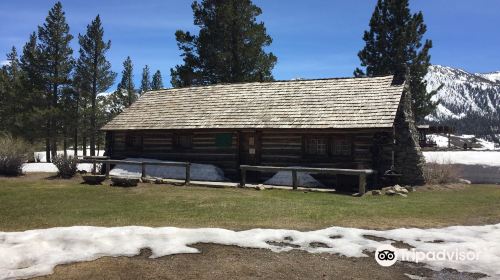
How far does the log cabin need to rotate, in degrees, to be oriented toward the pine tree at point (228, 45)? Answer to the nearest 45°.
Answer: approximately 135° to its right

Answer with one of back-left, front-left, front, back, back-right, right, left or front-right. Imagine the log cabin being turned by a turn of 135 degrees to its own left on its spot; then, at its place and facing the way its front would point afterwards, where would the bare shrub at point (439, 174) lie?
front

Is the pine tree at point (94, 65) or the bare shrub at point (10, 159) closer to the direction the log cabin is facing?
the bare shrub

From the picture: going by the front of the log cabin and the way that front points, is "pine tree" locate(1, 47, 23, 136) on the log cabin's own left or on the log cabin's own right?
on the log cabin's own right

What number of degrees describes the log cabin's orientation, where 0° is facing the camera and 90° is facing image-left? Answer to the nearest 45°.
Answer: approximately 45°

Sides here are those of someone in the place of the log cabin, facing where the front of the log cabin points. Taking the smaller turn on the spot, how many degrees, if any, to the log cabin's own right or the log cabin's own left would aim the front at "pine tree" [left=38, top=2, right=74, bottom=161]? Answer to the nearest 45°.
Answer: approximately 90° to the log cabin's own right

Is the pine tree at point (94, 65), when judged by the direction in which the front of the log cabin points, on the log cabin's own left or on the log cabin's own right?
on the log cabin's own right

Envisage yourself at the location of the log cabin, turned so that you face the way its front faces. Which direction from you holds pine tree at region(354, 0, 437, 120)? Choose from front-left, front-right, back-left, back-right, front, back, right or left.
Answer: back

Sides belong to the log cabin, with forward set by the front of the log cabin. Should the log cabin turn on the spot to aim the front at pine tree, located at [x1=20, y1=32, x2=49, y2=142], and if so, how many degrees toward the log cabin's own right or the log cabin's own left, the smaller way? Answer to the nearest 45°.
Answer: approximately 90° to the log cabin's own right

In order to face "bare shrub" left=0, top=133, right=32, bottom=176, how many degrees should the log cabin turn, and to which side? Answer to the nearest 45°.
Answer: approximately 45° to its right

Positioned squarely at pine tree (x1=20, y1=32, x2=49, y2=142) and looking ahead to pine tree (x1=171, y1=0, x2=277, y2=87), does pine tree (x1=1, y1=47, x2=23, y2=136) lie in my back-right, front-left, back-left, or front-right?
back-left
